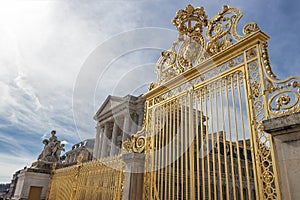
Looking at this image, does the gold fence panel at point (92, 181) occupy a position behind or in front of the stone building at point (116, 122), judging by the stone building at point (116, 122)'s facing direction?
in front

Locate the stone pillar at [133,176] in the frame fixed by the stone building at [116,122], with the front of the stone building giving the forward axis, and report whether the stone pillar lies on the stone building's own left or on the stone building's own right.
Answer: on the stone building's own left

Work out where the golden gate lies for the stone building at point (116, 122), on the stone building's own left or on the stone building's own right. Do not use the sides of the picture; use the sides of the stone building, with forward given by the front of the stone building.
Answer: on the stone building's own left

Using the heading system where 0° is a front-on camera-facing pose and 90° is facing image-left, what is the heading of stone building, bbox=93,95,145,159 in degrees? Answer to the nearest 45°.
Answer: approximately 45°

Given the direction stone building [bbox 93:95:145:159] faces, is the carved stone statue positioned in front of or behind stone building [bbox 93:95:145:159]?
in front
